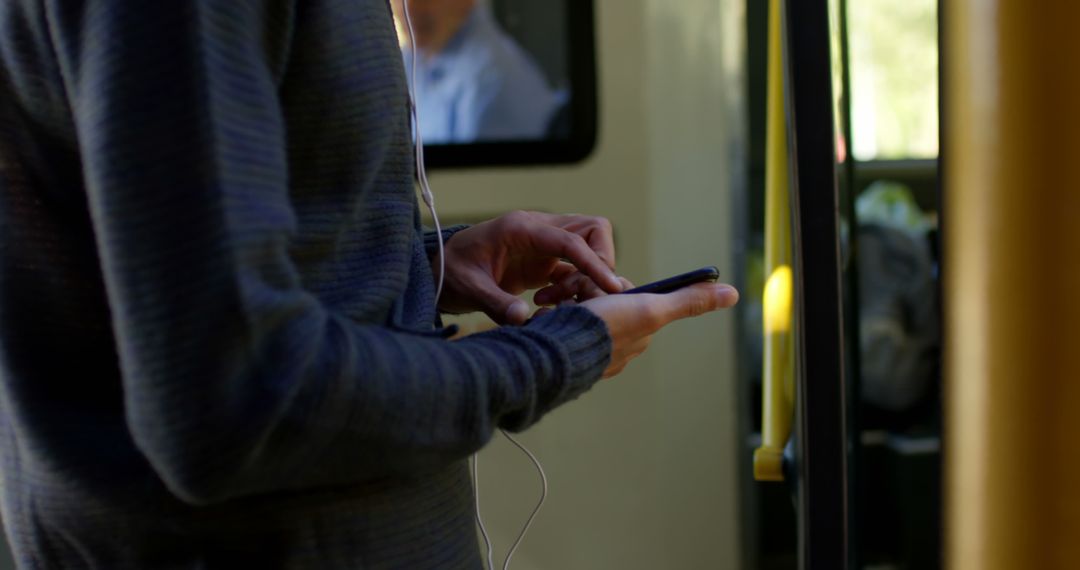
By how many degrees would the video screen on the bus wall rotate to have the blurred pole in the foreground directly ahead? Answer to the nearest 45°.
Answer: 0° — it already faces it

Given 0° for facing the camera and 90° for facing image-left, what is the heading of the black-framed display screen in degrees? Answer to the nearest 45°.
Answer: approximately 0°
